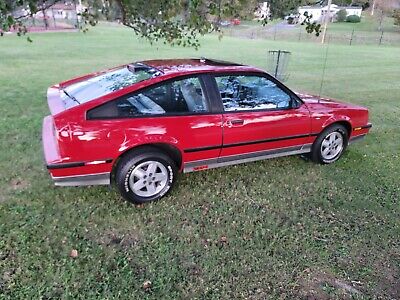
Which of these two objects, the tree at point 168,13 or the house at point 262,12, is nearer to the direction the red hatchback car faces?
the house

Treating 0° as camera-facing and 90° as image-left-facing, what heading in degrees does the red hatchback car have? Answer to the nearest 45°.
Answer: approximately 225°

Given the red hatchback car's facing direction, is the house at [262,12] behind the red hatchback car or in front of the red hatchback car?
in front
